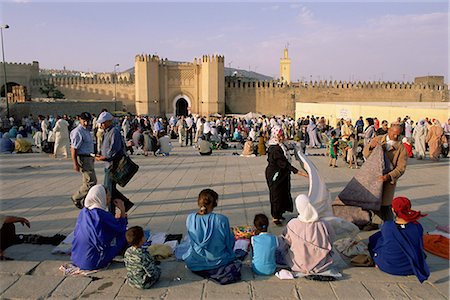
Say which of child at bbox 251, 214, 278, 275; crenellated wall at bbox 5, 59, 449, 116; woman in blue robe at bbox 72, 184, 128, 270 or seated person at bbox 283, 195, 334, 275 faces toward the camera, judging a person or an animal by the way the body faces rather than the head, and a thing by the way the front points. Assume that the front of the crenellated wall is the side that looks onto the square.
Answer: the crenellated wall

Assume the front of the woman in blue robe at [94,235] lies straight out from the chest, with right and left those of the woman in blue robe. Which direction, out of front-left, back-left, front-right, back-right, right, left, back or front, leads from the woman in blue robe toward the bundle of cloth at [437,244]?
front-right

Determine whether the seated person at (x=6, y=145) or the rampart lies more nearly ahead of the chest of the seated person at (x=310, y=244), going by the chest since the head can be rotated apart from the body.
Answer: the rampart

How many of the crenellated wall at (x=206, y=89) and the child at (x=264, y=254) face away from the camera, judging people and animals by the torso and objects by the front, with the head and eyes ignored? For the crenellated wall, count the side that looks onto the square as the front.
1

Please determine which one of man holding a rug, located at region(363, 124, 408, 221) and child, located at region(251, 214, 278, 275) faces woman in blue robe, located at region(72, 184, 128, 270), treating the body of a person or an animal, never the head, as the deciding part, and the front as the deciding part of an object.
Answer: the man holding a rug

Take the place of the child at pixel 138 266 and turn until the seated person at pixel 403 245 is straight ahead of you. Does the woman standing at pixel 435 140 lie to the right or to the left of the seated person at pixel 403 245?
left

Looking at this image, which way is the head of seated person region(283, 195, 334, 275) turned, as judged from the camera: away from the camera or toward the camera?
away from the camera

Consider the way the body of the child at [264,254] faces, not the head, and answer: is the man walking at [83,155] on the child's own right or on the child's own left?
on the child's own left

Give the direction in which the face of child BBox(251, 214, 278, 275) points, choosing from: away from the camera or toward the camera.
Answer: away from the camera

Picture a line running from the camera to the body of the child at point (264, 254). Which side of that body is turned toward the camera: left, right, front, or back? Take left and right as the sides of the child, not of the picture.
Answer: back

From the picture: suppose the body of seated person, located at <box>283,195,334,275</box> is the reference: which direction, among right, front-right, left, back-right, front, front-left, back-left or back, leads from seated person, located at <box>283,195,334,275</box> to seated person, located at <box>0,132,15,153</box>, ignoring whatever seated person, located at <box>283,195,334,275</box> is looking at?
front-left
